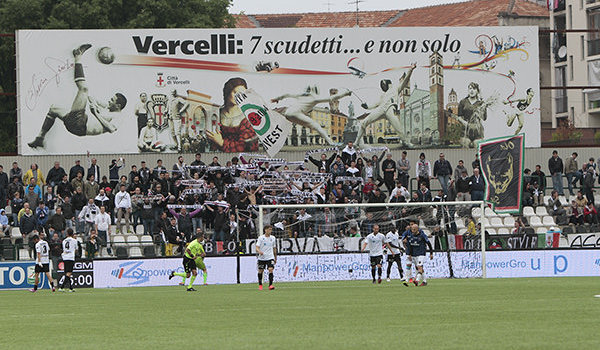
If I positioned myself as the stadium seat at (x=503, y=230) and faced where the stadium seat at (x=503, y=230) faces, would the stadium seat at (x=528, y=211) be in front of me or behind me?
behind

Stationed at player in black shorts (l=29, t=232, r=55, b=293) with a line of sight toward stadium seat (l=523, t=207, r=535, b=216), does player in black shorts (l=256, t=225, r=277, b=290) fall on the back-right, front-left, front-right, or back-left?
front-right

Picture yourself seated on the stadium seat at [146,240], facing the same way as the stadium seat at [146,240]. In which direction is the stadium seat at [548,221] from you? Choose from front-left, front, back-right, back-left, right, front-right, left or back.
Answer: left

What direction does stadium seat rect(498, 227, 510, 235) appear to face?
toward the camera

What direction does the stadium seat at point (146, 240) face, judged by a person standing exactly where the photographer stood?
facing the viewer

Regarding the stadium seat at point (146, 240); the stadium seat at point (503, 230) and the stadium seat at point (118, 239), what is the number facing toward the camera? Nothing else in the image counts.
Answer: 3

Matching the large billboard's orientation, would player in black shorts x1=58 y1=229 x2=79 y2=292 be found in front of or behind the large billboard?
in front

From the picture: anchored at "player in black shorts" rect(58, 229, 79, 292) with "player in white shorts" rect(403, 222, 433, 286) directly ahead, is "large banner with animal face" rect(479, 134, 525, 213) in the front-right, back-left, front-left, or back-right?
front-left

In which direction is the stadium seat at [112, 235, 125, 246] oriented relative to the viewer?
toward the camera

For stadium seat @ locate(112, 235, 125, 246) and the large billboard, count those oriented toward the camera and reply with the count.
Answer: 2

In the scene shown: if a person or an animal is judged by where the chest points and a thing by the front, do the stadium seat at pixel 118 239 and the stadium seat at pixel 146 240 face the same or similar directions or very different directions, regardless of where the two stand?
same or similar directions

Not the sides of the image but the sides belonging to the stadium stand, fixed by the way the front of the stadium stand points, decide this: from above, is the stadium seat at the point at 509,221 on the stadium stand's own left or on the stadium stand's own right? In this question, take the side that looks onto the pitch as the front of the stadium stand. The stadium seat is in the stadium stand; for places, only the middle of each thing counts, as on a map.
on the stadium stand's own left

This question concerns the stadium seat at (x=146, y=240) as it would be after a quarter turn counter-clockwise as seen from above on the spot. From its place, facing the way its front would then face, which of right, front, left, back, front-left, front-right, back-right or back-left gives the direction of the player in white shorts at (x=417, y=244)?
front-right

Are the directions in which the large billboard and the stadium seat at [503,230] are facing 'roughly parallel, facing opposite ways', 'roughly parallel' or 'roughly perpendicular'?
roughly parallel
